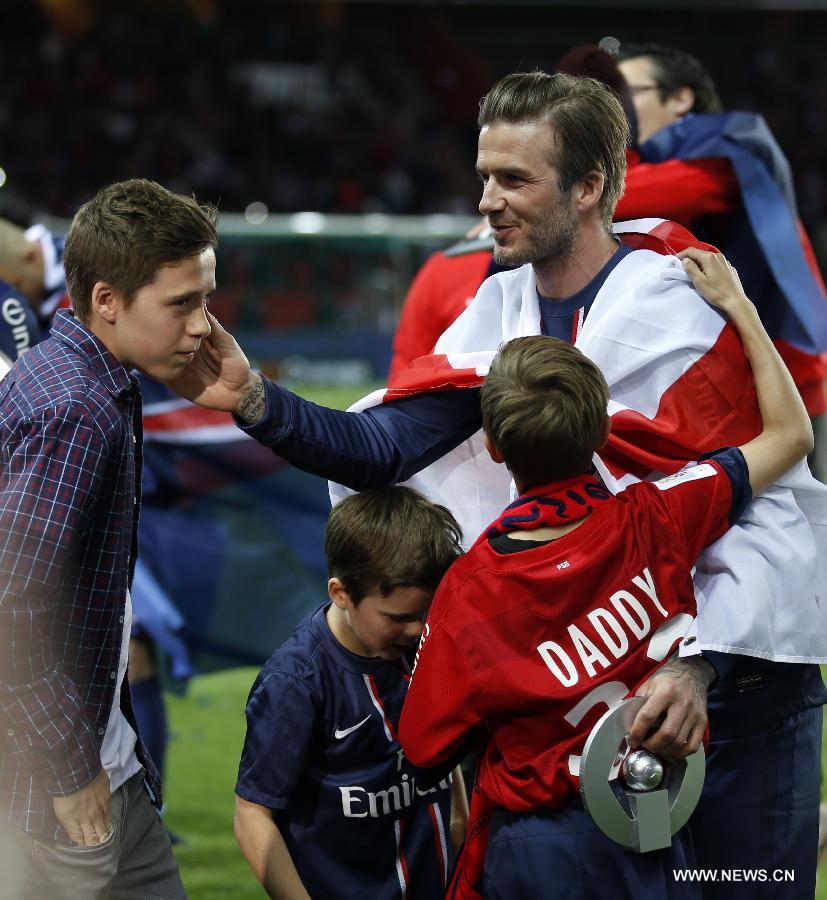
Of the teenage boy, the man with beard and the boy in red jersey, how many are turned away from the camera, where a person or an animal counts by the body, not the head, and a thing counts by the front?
1

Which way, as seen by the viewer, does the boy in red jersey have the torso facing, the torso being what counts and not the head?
away from the camera

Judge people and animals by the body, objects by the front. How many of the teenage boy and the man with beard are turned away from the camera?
0

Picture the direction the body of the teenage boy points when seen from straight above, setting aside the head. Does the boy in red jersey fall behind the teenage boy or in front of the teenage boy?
in front

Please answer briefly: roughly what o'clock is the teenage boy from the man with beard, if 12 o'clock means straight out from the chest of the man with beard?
The teenage boy is roughly at 1 o'clock from the man with beard.

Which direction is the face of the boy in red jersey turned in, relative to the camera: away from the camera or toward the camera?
away from the camera

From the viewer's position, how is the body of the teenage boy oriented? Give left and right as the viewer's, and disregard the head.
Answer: facing to the right of the viewer

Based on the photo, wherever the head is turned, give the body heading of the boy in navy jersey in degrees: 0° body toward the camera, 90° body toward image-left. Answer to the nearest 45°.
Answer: approximately 315°

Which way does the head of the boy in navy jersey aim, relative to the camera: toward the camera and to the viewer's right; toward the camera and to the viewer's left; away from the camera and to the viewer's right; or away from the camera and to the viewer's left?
toward the camera and to the viewer's right

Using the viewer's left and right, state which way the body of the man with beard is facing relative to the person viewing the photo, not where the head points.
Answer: facing the viewer and to the left of the viewer
